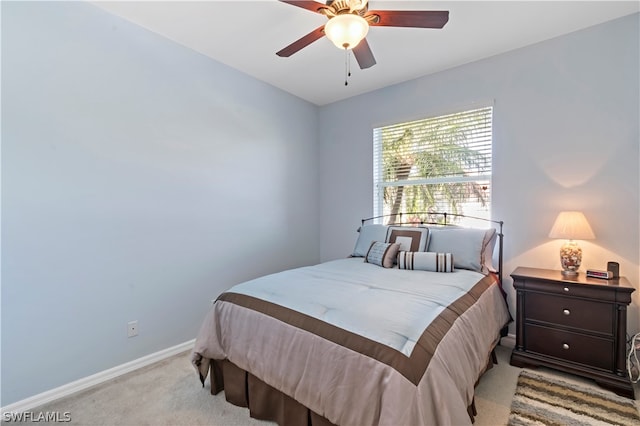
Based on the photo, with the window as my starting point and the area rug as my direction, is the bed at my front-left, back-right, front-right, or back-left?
front-right

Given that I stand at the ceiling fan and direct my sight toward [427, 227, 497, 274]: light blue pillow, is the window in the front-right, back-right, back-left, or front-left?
front-left

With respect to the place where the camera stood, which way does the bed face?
facing the viewer and to the left of the viewer
